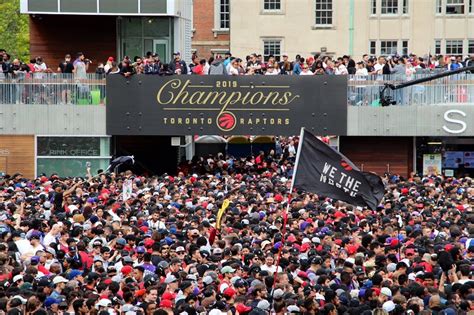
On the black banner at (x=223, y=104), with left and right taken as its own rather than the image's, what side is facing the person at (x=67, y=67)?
right

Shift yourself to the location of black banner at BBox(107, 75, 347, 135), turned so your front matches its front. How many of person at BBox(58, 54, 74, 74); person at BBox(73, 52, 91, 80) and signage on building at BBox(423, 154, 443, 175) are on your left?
1

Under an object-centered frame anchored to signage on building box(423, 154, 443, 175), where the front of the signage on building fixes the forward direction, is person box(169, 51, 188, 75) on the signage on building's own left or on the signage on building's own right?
on the signage on building's own right

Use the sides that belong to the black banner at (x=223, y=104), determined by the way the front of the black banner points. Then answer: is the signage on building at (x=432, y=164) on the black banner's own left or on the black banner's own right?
on the black banner's own left

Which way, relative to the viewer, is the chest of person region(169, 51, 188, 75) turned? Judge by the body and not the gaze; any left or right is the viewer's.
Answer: facing the viewer

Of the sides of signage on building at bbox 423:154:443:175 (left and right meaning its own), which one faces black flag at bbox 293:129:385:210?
front

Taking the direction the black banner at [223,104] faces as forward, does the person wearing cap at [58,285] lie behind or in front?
in front

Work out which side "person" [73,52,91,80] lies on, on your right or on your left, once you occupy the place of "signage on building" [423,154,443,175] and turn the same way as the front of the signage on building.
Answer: on your right

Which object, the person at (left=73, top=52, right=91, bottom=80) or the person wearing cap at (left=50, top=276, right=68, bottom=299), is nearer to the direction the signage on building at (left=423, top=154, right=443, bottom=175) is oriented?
the person wearing cap

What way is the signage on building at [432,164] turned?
toward the camera

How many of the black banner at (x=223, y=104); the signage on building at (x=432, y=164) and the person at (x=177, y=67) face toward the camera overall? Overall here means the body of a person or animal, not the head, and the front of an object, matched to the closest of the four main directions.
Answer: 3

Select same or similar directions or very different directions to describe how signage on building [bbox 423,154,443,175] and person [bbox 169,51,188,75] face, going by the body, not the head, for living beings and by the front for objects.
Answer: same or similar directions

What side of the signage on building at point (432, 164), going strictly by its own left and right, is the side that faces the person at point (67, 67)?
right

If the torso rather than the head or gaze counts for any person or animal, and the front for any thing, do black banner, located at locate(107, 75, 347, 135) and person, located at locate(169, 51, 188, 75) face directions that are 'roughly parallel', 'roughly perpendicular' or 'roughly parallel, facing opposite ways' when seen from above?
roughly parallel
